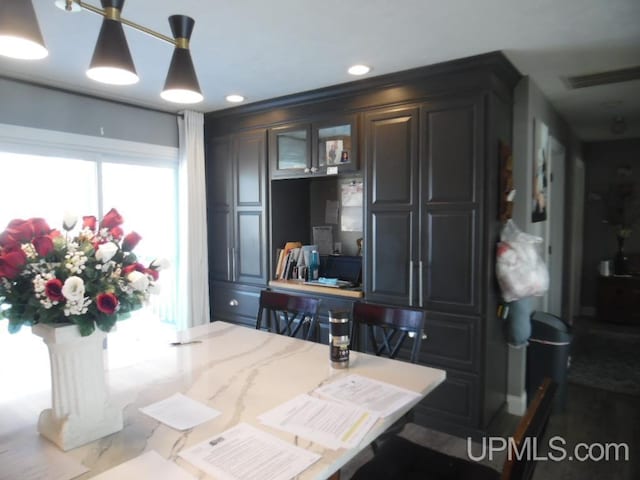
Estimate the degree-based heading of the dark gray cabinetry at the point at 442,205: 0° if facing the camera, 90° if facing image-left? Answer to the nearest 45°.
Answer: approximately 45°

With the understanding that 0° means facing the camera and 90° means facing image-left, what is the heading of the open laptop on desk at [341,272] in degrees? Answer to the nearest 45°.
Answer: approximately 45°

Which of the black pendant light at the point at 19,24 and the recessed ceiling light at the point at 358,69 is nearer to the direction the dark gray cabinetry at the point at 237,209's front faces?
the black pendant light
